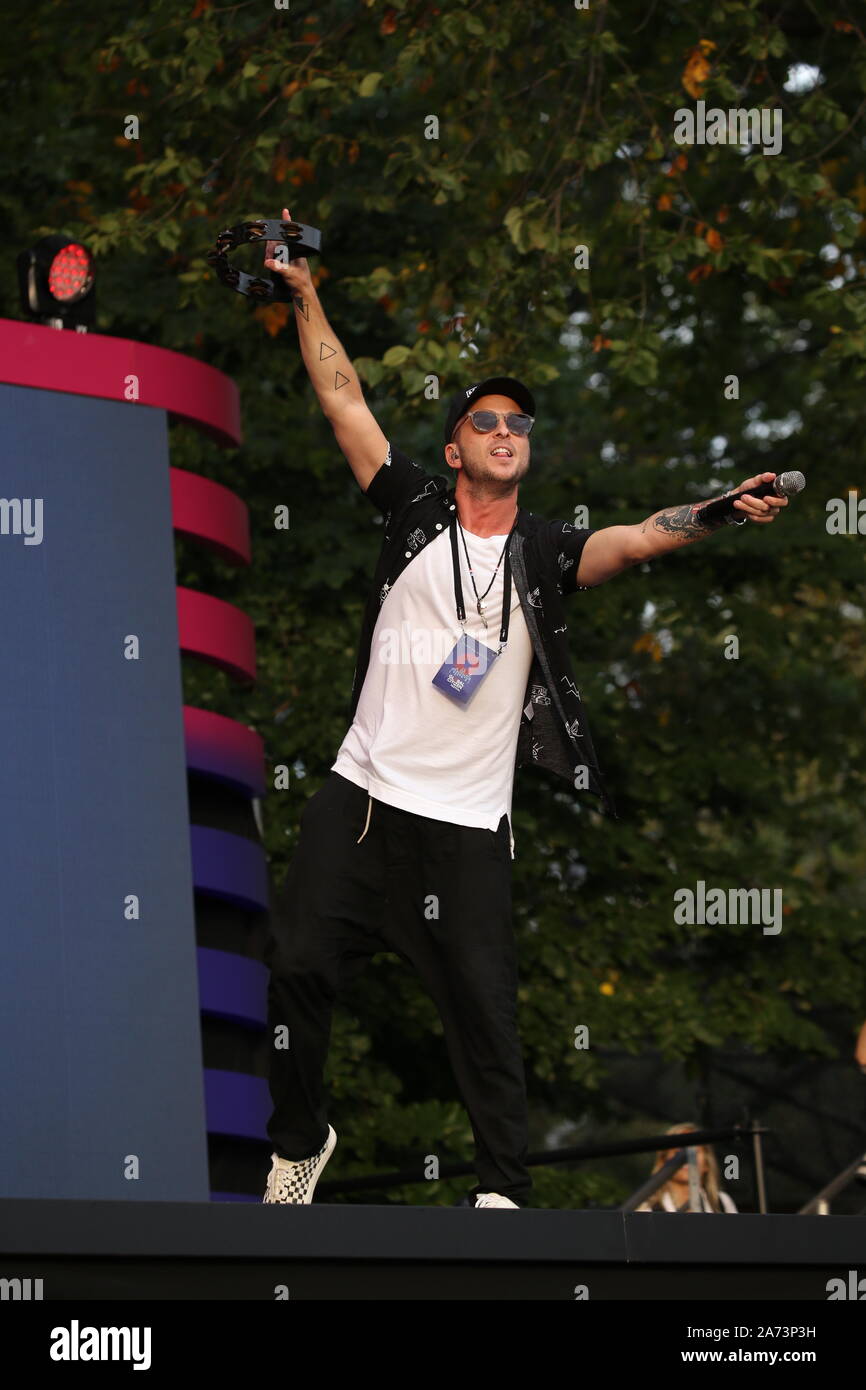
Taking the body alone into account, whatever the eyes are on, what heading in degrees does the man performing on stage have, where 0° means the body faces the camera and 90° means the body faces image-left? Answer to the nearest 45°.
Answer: approximately 0°
